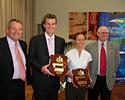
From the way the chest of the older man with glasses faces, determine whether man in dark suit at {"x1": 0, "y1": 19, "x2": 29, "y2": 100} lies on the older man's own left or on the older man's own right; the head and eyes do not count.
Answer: on the older man's own right

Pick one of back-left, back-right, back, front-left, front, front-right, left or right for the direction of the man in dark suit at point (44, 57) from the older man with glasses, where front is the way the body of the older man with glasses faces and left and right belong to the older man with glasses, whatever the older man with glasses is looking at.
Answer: front-right

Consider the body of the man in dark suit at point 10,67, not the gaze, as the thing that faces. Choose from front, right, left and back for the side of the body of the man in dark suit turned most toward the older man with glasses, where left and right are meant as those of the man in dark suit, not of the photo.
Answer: left

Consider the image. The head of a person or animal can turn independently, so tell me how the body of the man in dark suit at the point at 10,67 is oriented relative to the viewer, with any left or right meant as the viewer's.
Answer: facing the viewer and to the right of the viewer

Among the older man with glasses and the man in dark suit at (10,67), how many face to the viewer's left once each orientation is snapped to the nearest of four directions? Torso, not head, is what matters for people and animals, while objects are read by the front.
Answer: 0
